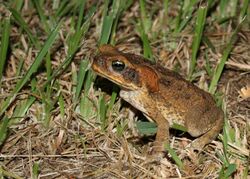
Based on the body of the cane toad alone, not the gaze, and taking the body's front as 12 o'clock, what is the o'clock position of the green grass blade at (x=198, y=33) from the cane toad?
The green grass blade is roughly at 4 o'clock from the cane toad.

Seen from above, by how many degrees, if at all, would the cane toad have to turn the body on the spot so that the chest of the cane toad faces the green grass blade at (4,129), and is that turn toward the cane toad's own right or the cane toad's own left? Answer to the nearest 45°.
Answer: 0° — it already faces it

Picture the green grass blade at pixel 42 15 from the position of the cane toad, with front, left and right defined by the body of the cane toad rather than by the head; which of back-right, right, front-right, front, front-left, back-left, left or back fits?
front-right

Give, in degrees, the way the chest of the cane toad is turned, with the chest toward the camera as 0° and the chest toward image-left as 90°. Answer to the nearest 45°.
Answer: approximately 90°

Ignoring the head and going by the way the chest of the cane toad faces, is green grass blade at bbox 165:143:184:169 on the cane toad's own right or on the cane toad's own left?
on the cane toad's own left

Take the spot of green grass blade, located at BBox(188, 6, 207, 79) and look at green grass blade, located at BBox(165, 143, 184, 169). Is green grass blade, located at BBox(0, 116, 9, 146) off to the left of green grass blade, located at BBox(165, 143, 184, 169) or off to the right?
right

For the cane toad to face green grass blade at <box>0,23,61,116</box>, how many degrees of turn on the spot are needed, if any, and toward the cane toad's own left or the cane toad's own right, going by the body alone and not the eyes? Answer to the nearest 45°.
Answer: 0° — it already faces it
